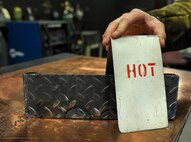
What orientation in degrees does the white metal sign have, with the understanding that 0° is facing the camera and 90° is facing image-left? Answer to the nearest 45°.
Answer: approximately 0°

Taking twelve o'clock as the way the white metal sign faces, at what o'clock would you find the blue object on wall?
The blue object on wall is roughly at 5 o'clock from the white metal sign.
